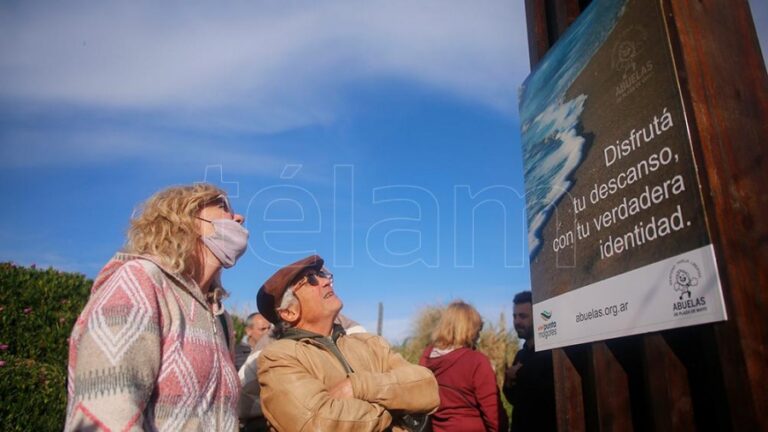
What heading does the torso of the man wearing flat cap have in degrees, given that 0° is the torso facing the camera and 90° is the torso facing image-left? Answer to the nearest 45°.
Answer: approximately 315°

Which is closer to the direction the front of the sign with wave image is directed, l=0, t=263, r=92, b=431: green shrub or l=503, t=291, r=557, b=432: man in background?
the green shrub

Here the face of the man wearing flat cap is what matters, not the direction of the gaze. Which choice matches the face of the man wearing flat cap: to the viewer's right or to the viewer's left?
to the viewer's right

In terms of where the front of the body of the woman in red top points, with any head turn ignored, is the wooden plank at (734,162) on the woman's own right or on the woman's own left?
on the woman's own right

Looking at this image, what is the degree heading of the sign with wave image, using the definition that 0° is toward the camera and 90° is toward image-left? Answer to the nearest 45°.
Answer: approximately 45°

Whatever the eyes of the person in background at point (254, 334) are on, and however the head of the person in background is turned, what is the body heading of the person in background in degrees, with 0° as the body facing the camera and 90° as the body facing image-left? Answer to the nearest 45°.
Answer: approximately 315°

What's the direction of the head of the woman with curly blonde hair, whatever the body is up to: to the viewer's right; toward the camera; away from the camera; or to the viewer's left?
to the viewer's right
